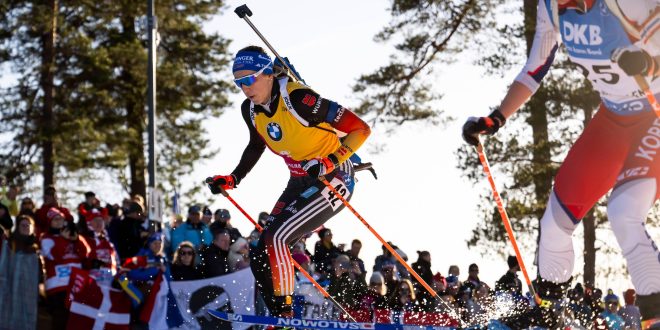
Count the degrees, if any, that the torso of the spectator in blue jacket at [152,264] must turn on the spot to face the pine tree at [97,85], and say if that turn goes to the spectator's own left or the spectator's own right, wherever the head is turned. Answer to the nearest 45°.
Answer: approximately 135° to the spectator's own left

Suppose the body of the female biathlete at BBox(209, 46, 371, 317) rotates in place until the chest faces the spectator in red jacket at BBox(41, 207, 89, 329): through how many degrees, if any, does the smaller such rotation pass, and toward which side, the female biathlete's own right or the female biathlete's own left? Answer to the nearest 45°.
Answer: approximately 90° to the female biathlete's own right

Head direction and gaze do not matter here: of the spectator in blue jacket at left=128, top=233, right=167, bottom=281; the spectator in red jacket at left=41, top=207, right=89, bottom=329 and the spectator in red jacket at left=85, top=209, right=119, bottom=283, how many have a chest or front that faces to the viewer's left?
0

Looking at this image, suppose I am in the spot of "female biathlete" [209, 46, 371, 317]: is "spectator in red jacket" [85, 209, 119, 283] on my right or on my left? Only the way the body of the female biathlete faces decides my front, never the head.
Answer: on my right

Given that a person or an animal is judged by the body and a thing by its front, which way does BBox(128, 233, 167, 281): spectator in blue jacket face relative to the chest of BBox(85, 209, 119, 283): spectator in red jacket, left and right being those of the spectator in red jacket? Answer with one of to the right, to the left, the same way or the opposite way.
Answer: the same way

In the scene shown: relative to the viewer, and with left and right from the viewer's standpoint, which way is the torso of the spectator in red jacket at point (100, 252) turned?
facing the viewer and to the right of the viewer

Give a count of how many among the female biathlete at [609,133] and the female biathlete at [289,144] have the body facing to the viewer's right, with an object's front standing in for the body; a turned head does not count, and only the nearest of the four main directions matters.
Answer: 0

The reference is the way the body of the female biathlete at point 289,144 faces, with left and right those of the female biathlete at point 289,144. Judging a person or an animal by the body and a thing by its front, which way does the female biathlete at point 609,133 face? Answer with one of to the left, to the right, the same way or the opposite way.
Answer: the same way

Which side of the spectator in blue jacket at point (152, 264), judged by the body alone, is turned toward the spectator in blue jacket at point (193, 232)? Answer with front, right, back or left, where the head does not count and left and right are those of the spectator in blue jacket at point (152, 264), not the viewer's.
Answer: left

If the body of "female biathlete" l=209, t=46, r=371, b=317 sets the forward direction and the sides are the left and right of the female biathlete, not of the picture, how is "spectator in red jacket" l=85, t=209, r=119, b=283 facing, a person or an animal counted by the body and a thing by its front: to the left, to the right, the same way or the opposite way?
to the left

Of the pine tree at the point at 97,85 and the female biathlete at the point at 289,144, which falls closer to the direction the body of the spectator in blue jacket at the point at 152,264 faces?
the female biathlete

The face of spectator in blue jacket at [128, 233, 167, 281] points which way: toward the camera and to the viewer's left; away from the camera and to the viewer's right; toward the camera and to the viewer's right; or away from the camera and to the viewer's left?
toward the camera and to the viewer's right

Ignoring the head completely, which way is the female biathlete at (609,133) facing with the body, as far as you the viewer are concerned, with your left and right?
facing the viewer and to the left of the viewer

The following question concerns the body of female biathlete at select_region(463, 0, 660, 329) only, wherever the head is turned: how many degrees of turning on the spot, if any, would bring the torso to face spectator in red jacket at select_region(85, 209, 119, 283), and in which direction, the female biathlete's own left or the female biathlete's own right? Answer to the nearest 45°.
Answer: approximately 90° to the female biathlete's own right

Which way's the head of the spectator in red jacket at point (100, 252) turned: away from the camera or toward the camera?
toward the camera
